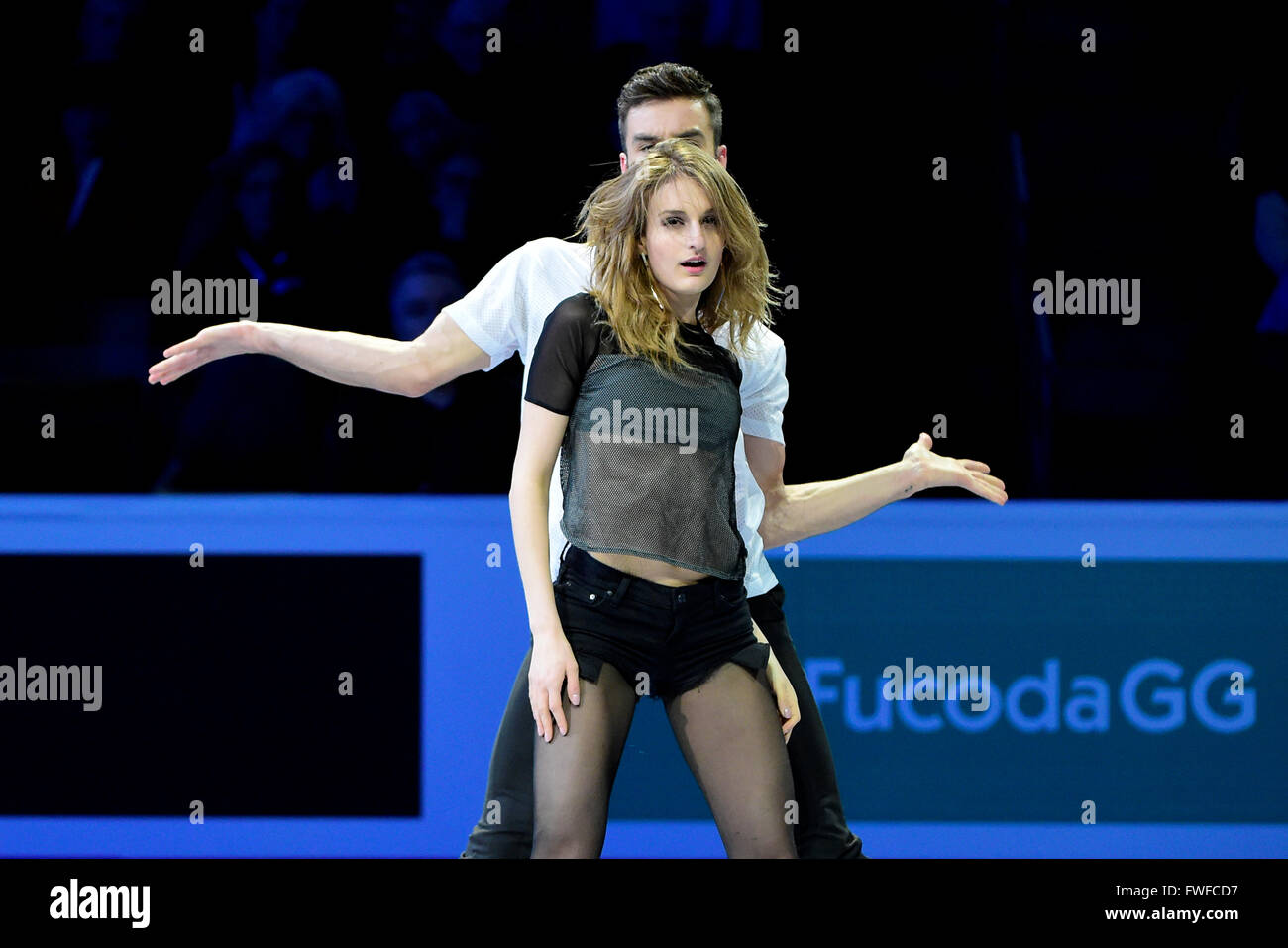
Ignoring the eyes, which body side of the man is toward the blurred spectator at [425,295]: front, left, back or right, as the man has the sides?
back

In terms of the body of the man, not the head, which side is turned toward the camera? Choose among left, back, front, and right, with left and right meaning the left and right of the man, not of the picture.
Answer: front

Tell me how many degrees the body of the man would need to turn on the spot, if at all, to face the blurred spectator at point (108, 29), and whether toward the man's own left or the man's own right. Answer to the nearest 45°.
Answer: approximately 135° to the man's own right
